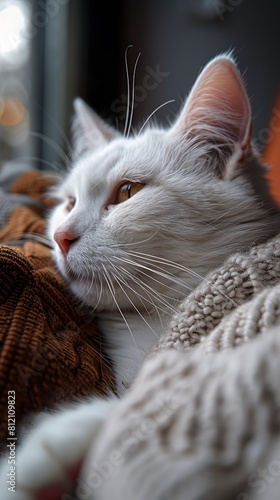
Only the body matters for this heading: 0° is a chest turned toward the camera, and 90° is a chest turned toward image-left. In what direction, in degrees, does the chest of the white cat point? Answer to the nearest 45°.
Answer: approximately 45°
